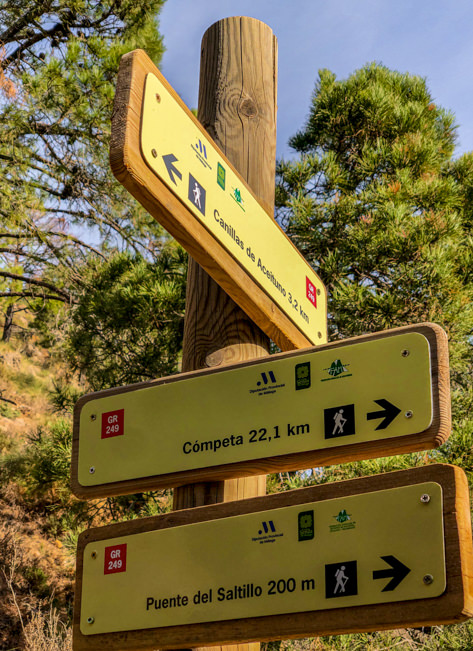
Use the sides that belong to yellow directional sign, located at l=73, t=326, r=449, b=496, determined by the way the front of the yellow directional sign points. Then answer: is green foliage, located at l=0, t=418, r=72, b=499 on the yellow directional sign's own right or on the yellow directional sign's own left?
on the yellow directional sign's own right

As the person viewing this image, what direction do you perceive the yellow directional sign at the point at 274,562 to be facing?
facing the viewer and to the left of the viewer

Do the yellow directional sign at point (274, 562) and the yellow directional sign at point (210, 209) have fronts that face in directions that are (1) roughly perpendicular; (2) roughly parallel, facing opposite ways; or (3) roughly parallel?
roughly perpendicular

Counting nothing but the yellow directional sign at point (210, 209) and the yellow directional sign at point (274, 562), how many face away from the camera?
0

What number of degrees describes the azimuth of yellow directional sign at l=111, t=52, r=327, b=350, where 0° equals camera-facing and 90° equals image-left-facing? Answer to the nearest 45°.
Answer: approximately 315°

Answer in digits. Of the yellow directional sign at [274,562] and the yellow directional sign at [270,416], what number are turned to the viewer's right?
0

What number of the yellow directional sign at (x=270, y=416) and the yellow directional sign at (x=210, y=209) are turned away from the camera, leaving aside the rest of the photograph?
0

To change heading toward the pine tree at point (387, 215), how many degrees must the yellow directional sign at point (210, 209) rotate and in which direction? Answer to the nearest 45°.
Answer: approximately 135° to its left

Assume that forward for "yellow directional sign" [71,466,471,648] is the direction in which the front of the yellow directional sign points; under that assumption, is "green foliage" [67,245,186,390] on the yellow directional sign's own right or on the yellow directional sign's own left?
on the yellow directional sign's own right
